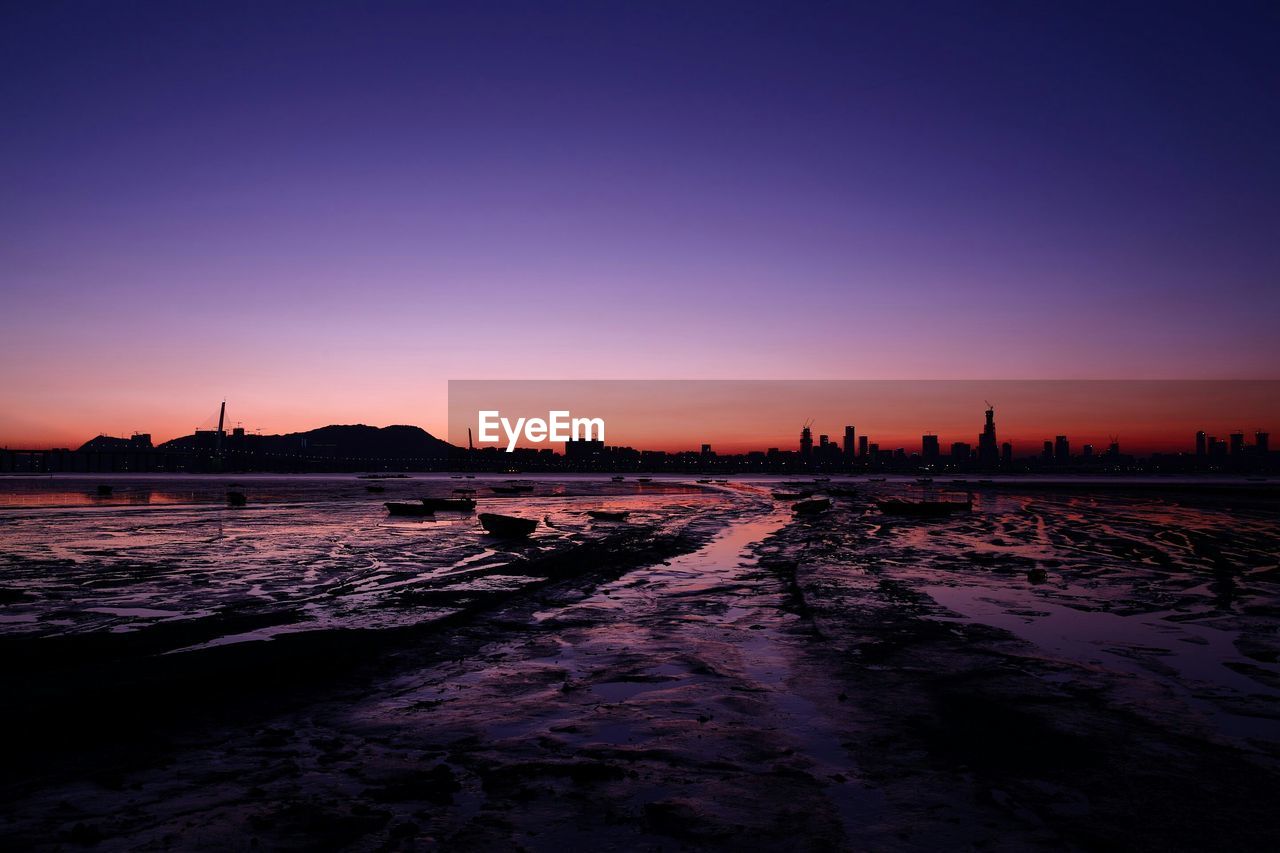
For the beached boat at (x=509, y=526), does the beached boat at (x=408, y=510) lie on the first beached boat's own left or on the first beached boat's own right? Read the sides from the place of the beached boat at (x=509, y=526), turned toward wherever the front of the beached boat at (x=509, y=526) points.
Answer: on the first beached boat's own right

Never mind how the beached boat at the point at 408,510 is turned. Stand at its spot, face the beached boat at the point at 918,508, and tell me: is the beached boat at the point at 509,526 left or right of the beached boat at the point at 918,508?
right

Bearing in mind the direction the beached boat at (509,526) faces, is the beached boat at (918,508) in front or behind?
behind

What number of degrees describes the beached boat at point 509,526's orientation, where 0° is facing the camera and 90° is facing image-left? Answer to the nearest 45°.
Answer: approximately 90°
